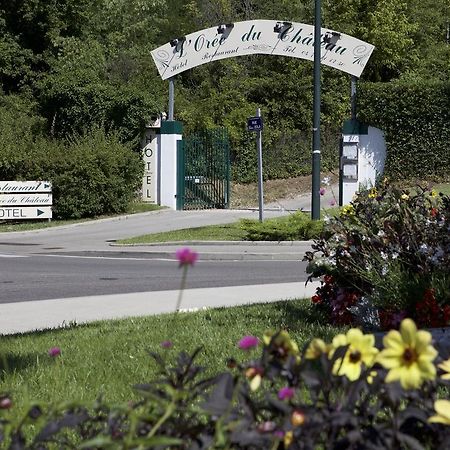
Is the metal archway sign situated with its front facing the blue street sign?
yes

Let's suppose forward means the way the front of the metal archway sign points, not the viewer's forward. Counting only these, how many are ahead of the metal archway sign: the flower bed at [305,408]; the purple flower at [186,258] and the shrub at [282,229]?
3

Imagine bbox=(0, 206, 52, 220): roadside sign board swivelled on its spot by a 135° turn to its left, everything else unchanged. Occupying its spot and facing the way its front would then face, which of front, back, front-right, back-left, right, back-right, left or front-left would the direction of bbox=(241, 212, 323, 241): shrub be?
right

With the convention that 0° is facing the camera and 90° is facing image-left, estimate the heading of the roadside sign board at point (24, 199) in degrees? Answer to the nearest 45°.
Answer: approximately 0°

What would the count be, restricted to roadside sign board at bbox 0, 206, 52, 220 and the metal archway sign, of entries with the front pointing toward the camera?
2

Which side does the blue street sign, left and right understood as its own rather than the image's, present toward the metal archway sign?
back

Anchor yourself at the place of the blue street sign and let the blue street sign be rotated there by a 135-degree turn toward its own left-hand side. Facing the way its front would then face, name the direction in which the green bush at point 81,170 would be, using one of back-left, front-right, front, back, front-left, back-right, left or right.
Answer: left

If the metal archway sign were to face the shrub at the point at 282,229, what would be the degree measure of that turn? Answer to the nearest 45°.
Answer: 0° — it already faces it
